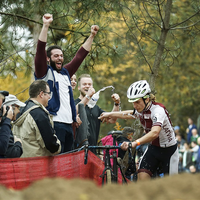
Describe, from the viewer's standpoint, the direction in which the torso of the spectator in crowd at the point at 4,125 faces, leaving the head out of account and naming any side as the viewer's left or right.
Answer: facing to the right of the viewer

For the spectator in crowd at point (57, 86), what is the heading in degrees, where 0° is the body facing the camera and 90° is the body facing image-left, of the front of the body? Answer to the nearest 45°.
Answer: approximately 315°

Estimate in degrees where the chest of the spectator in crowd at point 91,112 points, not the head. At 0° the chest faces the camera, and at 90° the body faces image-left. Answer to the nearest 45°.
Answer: approximately 315°

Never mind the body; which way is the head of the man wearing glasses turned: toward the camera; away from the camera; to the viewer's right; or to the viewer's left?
to the viewer's right

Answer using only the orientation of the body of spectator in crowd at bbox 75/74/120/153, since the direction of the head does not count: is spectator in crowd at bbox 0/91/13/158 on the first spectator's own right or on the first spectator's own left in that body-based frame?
on the first spectator's own right

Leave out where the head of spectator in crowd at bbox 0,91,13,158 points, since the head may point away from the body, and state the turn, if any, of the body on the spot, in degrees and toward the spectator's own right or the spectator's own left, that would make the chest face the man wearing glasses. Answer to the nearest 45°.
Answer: approximately 45° to the spectator's own left

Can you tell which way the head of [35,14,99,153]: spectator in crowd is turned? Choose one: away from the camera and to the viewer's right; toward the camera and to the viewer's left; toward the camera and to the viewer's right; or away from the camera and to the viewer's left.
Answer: toward the camera and to the viewer's right

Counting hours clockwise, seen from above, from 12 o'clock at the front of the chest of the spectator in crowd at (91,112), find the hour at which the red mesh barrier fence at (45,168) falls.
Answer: The red mesh barrier fence is roughly at 2 o'clock from the spectator in crowd.
